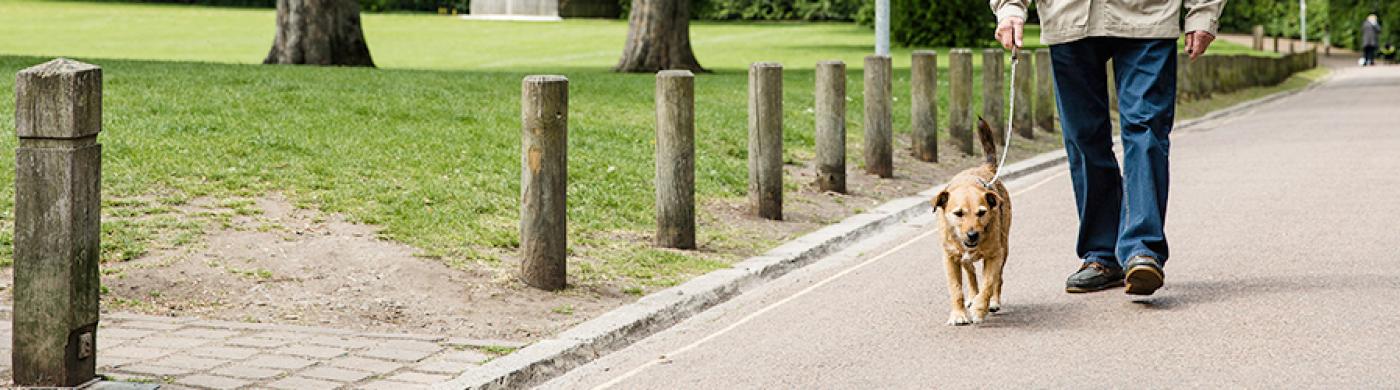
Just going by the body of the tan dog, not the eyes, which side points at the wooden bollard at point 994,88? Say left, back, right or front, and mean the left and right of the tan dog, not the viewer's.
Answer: back

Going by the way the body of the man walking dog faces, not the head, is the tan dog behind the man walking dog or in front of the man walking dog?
in front

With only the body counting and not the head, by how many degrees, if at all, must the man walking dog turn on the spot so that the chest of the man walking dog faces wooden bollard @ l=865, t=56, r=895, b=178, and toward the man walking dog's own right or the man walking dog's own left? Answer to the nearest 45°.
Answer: approximately 180°

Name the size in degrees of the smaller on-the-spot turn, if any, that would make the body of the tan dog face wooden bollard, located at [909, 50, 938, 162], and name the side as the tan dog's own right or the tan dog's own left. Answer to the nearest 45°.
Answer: approximately 180°

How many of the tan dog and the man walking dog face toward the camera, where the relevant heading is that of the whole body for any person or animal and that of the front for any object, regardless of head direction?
2

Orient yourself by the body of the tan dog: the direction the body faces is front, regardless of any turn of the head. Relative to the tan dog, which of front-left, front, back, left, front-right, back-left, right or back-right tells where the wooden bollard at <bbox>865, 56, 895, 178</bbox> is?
back

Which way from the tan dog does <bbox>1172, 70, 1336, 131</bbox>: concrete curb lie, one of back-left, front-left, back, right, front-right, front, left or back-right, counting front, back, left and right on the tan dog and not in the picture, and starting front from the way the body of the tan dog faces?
back

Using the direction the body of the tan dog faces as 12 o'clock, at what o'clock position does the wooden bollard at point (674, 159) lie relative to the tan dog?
The wooden bollard is roughly at 5 o'clock from the tan dog.

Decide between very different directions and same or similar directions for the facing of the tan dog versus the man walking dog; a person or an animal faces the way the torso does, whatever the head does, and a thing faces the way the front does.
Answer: same or similar directions

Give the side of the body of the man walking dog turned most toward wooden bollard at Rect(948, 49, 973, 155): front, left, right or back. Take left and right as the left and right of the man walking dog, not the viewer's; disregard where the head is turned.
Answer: back

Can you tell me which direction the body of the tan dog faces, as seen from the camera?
toward the camera

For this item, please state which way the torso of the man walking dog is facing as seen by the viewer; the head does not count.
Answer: toward the camera

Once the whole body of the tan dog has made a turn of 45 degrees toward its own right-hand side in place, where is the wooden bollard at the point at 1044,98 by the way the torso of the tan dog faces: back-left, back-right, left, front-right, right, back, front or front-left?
back-right

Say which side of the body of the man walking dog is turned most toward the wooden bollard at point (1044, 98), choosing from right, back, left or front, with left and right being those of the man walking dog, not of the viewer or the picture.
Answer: back

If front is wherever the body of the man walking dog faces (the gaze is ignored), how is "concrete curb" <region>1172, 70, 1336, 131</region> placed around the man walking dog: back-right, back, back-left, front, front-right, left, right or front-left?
back

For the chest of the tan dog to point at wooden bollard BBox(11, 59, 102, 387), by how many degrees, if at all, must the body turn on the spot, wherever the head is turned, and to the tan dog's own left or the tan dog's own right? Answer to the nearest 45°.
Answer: approximately 45° to the tan dog's own right

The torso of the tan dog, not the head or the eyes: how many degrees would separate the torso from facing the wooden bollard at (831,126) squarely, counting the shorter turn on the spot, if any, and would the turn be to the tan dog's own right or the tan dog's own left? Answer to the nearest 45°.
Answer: approximately 180°
